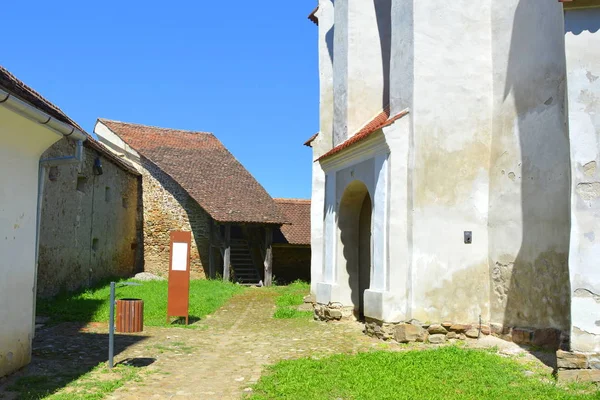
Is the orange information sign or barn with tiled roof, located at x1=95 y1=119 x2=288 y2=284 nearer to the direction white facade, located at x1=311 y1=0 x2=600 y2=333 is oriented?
the orange information sign

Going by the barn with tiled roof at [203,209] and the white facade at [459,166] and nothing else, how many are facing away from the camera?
0

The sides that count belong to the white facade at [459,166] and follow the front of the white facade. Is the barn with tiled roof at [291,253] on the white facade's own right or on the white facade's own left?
on the white facade's own right

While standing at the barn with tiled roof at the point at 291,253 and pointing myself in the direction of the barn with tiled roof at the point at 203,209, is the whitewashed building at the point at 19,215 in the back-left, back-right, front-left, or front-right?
front-left

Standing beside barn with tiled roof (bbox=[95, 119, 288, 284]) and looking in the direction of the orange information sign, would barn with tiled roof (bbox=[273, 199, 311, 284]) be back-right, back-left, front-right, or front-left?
back-left

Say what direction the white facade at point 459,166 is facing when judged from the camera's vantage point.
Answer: facing the viewer and to the left of the viewer

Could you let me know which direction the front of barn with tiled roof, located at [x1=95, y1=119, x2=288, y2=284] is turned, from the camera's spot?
facing the viewer and to the right of the viewer

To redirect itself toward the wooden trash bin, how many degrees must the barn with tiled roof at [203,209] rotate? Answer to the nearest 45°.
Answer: approximately 45° to its right

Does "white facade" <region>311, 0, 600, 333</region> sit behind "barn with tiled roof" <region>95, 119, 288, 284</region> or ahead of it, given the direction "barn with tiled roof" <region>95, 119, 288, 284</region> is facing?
ahead

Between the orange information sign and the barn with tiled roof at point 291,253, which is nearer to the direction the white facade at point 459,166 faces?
the orange information sign

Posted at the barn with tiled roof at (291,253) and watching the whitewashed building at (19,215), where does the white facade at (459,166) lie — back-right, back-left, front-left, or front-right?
front-left

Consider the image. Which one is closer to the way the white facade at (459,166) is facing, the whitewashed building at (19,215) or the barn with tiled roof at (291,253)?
the whitewashed building

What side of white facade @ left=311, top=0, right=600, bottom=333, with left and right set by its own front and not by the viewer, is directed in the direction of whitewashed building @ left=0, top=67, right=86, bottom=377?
front

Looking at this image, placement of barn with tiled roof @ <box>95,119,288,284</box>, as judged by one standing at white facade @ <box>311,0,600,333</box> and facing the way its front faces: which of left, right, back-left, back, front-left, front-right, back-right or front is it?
right

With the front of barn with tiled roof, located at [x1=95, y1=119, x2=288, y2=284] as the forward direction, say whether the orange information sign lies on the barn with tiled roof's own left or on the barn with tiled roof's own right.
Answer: on the barn with tiled roof's own right
